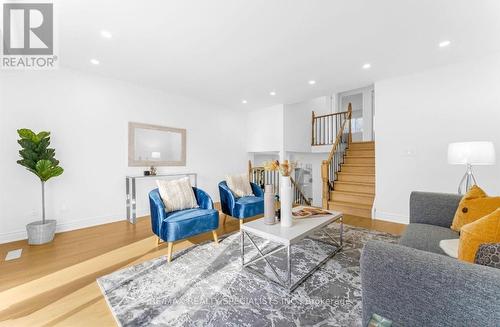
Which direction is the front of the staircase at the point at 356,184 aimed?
toward the camera

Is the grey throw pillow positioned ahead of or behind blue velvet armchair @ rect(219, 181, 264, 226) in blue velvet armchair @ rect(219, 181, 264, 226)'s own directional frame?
ahead

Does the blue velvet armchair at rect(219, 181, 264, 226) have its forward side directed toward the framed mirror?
no

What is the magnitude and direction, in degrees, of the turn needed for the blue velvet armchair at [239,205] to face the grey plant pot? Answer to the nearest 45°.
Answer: approximately 135° to its right

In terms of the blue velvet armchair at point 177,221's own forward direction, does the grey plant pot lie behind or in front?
behind

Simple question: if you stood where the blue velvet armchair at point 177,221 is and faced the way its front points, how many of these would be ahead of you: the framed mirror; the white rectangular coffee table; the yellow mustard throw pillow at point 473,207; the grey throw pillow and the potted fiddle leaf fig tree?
3

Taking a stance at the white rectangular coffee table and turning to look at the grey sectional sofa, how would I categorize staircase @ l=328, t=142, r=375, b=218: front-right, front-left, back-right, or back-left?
back-left

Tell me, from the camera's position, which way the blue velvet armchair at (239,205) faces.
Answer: facing the viewer and to the right of the viewer

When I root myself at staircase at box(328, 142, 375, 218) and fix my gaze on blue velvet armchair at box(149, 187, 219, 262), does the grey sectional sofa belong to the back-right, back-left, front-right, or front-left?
front-left

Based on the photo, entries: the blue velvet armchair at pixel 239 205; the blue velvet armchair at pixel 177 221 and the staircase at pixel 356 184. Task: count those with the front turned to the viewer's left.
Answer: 0

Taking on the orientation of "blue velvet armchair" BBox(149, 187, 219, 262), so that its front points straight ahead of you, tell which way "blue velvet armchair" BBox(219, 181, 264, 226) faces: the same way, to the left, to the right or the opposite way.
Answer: the same way

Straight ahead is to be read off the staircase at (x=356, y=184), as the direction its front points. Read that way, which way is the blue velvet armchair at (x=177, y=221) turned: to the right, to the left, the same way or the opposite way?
to the left

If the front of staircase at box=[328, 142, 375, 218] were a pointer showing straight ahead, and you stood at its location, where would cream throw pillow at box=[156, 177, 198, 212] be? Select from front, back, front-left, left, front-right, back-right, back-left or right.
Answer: front-right

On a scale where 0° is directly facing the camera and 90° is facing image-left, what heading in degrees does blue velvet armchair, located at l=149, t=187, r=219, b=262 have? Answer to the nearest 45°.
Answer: approximately 315°

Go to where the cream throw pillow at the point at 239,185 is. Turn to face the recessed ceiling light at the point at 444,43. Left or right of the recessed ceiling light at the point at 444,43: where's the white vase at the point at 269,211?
right

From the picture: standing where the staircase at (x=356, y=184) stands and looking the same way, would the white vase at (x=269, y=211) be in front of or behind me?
in front

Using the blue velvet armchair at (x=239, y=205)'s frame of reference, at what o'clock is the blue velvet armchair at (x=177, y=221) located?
the blue velvet armchair at (x=177, y=221) is roughly at 3 o'clock from the blue velvet armchair at (x=239, y=205).

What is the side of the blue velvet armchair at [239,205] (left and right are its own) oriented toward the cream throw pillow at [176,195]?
right
